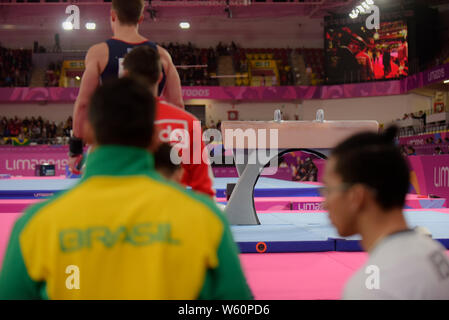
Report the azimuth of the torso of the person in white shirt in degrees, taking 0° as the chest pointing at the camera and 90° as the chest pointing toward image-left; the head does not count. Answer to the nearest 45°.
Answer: approximately 135°

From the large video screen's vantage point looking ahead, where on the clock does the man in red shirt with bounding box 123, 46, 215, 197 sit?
The man in red shirt is roughly at 12 o'clock from the large video screen.

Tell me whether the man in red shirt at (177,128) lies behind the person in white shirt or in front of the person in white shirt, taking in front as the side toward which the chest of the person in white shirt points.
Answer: in front

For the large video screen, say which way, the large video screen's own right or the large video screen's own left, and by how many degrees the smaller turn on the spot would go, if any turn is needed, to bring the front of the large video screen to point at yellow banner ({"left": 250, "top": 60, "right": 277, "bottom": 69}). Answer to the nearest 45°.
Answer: approximately 90° to the large video screen's own right

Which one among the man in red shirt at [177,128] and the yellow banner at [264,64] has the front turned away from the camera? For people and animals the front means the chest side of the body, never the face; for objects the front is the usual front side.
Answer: the man in red shirt

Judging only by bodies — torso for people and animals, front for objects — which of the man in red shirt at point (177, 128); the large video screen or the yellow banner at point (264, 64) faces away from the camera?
the man in red shirt

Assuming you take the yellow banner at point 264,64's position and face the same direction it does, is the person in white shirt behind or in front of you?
in front

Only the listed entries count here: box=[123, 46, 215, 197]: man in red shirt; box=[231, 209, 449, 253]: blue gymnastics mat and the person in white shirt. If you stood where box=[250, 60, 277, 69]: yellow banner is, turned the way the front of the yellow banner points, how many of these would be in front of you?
3

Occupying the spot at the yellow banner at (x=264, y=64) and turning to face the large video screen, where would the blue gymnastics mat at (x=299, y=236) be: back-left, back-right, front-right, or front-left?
front-right

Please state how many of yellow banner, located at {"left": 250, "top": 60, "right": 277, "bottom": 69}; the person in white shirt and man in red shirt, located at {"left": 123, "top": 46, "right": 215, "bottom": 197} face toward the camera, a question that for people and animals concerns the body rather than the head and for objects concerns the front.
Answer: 1

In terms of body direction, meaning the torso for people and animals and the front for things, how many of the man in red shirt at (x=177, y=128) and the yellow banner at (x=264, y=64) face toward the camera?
1

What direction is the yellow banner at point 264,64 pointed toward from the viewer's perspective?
toward the camera

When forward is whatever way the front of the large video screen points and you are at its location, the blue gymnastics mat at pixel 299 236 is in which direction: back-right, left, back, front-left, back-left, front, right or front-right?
front

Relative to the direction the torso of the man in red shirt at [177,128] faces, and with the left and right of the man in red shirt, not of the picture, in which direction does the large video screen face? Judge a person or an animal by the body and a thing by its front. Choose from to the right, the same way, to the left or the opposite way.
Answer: the opposite way

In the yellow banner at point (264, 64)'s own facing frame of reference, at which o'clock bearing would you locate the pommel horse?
The pommel horse is roughly at 12 o'clock from the yellow banner.

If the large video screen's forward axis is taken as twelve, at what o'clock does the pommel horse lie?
The pommel horse is roughly at 12 o'clock from the large video screen.

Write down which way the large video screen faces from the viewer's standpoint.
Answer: facing the viewer

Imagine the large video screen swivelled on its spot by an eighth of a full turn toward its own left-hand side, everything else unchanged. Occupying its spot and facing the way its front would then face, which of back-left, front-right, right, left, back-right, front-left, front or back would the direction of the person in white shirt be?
front-right

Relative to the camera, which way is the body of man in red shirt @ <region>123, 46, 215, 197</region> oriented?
away from the camera
